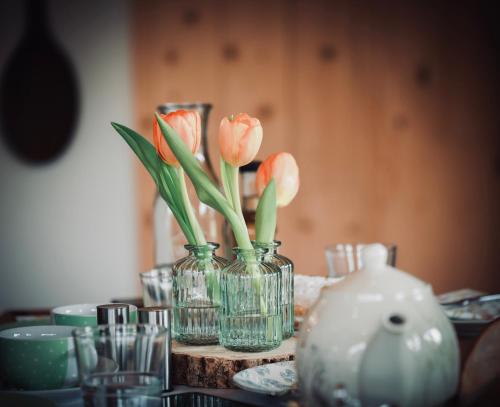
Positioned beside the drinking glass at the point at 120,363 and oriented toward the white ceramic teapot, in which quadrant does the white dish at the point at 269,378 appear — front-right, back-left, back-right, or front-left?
front-left

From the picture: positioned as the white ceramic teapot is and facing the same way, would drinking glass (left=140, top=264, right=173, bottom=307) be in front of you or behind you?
behind

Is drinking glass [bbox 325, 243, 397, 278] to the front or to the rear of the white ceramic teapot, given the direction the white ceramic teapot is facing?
to the rear

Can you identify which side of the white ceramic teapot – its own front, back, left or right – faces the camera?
front

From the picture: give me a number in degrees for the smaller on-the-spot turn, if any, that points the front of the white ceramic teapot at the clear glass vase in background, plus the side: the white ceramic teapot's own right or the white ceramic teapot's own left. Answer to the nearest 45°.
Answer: approximately 135° to the white ceramic teapot's own right
